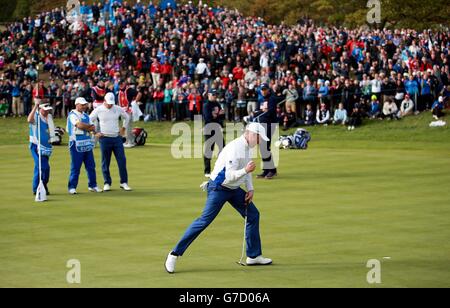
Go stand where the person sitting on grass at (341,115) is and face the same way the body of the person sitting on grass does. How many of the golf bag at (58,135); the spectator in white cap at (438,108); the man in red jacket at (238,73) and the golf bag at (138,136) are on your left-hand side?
1

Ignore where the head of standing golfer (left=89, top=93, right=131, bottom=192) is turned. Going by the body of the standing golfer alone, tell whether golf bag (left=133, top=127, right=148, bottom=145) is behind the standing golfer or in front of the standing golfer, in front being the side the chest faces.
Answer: behind

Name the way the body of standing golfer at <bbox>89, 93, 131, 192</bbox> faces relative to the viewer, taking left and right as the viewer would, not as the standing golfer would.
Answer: facing the viewer

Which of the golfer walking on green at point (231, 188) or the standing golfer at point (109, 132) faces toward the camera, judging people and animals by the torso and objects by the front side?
the standing golfer

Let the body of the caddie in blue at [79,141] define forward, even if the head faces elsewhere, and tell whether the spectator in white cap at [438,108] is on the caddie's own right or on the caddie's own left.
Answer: on the caddie's own left

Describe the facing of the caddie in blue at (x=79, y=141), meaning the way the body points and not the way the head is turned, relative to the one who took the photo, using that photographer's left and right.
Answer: facing the viewer and to the right of the viewer

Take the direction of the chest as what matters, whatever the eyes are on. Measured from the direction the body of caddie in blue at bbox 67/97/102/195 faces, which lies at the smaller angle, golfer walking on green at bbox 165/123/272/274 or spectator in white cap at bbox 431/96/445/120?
the golfer walking on green

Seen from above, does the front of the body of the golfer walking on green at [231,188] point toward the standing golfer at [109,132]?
no
